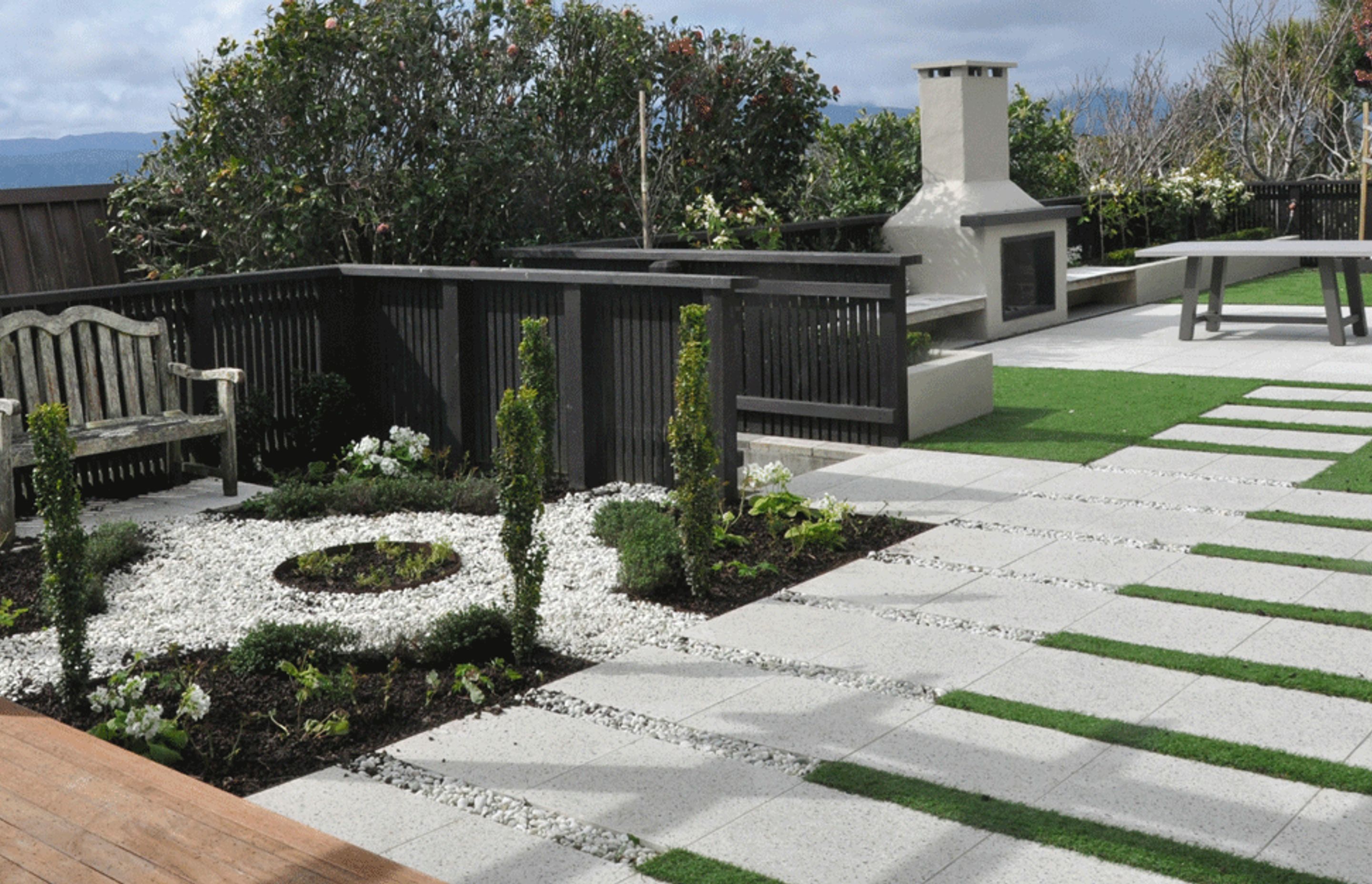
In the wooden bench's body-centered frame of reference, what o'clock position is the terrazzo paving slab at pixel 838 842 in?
The terrazzo paving slab is roughly at 1 o'clock from the wooden bench.

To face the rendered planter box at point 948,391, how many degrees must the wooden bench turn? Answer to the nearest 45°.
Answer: approximately 45° to its left

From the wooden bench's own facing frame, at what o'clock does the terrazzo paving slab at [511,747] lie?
The terrazzo paving slab is roughly at 1 o'clock from the wooden bench.

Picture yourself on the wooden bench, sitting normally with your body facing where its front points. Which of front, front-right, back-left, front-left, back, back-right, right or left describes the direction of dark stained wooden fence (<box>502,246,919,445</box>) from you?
front-left

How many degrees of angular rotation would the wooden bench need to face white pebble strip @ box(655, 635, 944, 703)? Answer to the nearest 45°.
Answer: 0° — it already faces it

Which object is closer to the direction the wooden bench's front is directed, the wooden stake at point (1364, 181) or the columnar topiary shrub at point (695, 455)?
the columnar topiary shrub

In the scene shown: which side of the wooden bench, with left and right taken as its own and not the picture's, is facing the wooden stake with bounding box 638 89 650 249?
left

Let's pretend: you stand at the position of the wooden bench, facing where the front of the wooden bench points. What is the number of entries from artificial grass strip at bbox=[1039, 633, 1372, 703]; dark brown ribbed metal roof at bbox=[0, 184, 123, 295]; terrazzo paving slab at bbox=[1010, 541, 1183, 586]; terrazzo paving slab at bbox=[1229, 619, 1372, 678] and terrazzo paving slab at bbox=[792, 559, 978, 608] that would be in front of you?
4

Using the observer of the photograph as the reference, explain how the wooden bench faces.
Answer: facing the viewer and to the right of the viewer

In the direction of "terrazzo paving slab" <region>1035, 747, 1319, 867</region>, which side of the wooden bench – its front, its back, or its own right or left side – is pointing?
front

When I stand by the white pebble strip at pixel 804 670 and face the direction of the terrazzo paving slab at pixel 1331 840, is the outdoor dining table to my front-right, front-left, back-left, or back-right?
back-left

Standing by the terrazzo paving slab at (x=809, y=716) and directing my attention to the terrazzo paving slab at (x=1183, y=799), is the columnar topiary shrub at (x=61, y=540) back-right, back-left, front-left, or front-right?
back-right

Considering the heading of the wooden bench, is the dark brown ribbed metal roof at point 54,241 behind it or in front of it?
behind

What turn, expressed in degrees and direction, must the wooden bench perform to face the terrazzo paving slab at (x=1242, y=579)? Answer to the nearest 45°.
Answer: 0° — it already faces it
